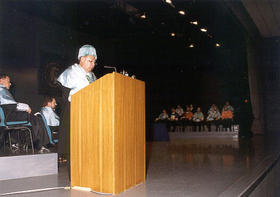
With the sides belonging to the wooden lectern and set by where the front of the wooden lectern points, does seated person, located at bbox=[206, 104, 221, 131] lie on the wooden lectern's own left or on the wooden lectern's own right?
on the wooden lectern's own left

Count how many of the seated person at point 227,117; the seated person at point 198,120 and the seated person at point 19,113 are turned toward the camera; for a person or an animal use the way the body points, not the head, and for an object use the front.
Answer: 2

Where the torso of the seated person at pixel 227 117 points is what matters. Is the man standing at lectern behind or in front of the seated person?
in front

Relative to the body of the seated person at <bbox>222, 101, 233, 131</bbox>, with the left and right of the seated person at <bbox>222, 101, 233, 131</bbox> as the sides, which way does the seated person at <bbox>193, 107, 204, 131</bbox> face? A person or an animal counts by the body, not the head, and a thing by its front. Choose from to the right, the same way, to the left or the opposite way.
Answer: the same way

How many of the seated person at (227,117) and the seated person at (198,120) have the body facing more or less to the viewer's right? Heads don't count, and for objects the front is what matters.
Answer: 0

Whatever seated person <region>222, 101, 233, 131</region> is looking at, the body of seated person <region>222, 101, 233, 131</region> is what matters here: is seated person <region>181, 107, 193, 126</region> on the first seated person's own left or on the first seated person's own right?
on the first seated person's own right

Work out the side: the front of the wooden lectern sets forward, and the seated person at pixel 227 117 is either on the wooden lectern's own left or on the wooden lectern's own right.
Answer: on the wooden lectern's own left

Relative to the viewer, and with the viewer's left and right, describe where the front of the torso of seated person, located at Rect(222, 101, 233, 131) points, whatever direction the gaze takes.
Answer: facing the viewer

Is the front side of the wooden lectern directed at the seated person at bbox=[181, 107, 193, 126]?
no

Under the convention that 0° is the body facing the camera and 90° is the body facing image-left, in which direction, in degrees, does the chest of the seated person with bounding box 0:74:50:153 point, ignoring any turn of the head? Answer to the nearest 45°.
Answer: approximately 270°

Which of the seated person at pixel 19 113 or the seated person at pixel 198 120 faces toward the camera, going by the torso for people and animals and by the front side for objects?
the seated person at pixel 198 120

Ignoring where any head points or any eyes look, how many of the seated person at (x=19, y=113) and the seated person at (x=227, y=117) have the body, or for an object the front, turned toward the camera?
1

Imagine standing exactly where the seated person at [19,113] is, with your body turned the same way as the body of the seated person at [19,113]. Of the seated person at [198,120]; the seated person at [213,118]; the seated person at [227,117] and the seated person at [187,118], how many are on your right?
0

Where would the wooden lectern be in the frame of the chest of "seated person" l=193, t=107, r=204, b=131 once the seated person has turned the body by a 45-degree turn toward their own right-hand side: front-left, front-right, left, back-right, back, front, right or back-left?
front-left

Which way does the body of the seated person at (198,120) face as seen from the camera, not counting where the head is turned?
toward the camera

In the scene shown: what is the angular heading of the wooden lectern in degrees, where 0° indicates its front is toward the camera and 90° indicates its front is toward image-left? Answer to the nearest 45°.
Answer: approximately 315°

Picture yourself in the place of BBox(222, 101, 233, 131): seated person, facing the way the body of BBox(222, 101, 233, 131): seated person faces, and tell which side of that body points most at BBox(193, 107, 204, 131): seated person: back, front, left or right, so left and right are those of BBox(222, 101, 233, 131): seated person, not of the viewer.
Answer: right

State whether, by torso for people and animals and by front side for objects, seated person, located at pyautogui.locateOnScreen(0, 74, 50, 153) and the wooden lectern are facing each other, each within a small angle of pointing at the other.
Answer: no

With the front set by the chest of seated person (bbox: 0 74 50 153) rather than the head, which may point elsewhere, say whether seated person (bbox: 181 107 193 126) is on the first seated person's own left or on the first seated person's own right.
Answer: on the first seated person's own left
